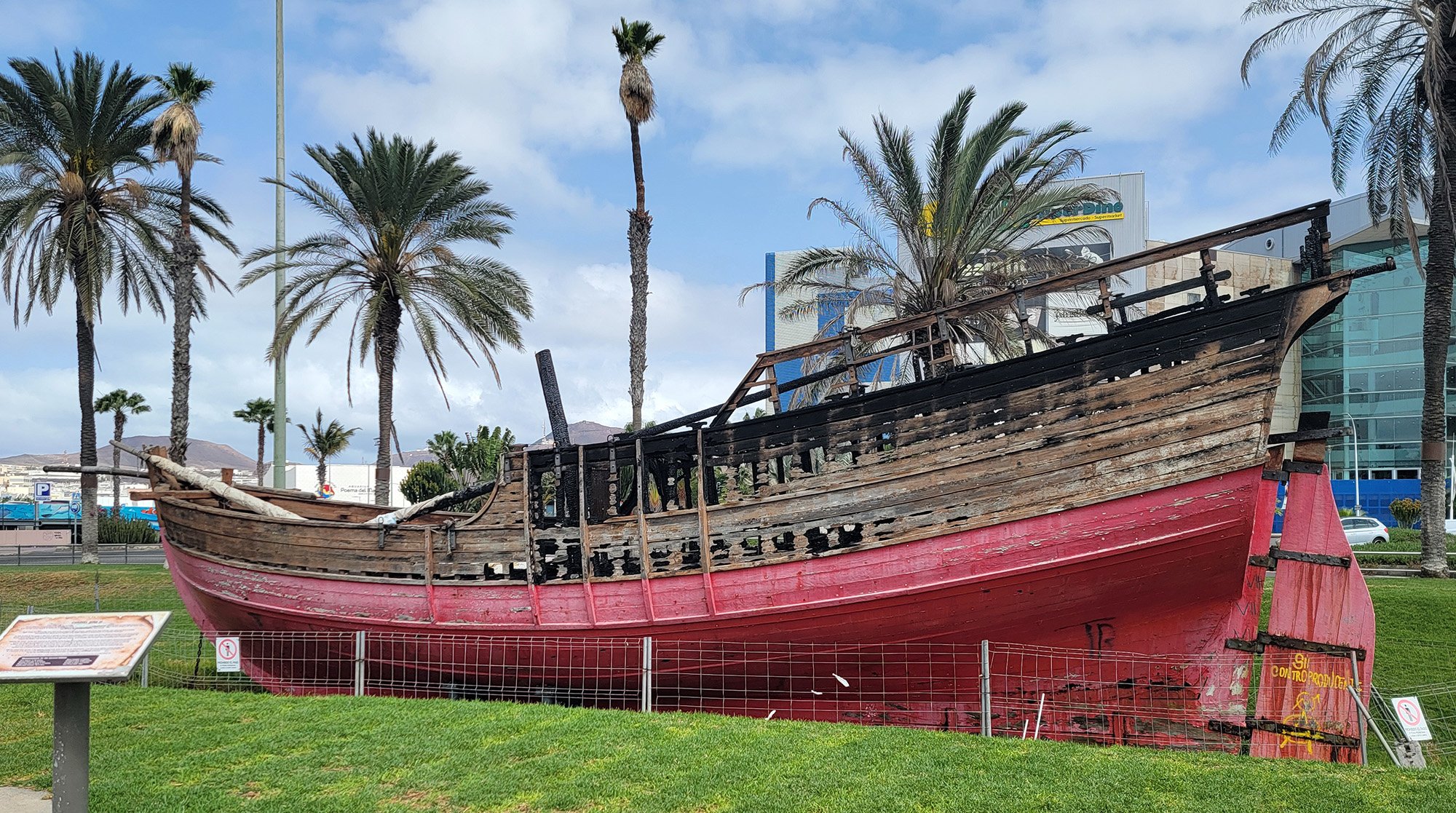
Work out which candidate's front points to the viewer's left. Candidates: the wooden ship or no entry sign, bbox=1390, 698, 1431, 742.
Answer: the wooden ship

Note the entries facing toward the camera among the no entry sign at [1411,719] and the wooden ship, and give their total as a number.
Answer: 1

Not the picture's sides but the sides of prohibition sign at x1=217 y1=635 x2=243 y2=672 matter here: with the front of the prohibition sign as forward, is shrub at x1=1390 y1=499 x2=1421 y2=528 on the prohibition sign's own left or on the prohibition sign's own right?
on the prohibition sign's own left

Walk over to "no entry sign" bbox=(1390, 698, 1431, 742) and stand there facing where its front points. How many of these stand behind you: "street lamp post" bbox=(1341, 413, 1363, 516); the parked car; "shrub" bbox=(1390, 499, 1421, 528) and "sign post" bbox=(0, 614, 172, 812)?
3

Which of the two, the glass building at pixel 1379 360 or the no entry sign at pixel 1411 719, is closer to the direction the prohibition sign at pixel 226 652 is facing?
the no entry sign

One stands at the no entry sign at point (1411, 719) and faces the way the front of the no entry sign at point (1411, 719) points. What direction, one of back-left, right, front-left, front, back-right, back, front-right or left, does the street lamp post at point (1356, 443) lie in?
back

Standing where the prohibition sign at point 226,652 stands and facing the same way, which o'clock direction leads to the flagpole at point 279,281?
The flagpole is roughly at 6 o'clock from the prohibition sign.

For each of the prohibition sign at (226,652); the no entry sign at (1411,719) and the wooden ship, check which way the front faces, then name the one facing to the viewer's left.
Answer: the wooden ship

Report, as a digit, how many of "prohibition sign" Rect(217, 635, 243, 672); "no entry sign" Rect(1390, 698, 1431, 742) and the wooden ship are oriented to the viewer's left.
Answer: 1

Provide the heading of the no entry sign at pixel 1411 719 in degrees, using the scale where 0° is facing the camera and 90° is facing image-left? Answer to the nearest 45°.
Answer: approximately 0°
